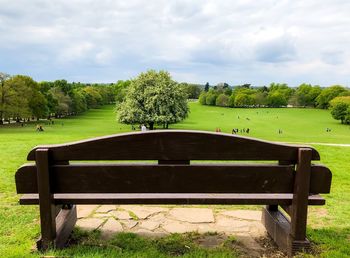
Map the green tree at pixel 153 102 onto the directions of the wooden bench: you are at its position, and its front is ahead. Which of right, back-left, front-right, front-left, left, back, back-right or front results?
front

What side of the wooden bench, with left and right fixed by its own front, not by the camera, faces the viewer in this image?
back
